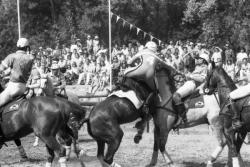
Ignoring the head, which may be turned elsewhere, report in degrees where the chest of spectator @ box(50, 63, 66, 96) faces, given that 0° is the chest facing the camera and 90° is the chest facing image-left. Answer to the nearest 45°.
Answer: approximately 45°

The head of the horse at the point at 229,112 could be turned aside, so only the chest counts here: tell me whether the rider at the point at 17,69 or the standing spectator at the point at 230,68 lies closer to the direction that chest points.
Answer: the rider

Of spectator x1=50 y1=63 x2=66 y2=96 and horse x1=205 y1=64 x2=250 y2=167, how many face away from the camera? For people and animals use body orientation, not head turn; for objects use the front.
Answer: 0

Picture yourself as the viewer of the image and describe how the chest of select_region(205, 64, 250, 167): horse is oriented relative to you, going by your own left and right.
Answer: facing the viewer and to the left of the viewer

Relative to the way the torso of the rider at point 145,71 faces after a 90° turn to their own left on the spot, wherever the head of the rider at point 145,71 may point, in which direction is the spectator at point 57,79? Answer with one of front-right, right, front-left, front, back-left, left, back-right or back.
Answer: front

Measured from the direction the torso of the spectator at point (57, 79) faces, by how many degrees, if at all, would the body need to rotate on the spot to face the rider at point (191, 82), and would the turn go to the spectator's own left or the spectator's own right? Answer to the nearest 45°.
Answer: approximately 90° to the spectator's own left

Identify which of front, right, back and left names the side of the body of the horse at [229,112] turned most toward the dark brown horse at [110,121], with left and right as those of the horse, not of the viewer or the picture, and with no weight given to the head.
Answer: front
